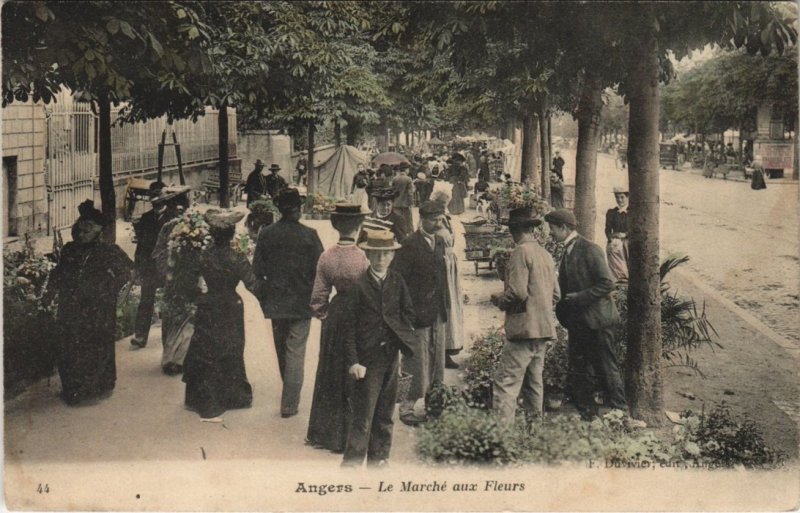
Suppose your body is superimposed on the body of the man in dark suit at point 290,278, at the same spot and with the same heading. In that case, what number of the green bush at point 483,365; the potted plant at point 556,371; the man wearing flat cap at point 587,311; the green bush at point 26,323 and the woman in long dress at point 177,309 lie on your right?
3

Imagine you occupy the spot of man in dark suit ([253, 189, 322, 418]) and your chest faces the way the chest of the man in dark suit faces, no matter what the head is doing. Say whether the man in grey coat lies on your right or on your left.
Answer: on your right

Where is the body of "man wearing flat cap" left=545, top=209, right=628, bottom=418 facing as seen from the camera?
to the viewer's left

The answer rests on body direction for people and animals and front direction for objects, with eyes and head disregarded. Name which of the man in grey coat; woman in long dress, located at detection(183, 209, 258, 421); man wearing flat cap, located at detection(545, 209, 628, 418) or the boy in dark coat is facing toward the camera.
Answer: the boy in dark coat

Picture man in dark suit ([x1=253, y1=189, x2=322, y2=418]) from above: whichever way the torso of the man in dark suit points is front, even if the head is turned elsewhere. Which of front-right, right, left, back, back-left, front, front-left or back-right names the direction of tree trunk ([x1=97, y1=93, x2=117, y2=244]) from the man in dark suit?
front-left

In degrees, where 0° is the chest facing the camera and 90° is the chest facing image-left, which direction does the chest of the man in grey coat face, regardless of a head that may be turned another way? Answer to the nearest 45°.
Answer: approximately 135°

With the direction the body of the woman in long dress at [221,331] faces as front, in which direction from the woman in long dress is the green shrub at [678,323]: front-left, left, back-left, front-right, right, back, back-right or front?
right

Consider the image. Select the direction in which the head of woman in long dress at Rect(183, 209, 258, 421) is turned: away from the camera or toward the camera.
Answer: away from the camera

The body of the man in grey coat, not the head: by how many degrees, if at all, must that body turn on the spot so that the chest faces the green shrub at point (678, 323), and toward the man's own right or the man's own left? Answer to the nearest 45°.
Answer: approximately 90° to the man's own right

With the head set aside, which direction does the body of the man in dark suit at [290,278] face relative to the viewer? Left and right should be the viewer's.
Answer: facing away from the viewer

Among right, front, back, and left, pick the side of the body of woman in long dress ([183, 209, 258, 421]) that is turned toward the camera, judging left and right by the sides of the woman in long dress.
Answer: back

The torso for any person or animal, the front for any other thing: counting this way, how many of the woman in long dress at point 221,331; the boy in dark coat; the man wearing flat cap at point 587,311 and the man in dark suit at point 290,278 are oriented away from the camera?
2

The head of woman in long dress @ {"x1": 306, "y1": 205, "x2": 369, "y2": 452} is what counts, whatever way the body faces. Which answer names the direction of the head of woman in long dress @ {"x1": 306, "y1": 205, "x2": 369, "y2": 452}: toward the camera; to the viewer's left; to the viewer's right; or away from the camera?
away from the camera
